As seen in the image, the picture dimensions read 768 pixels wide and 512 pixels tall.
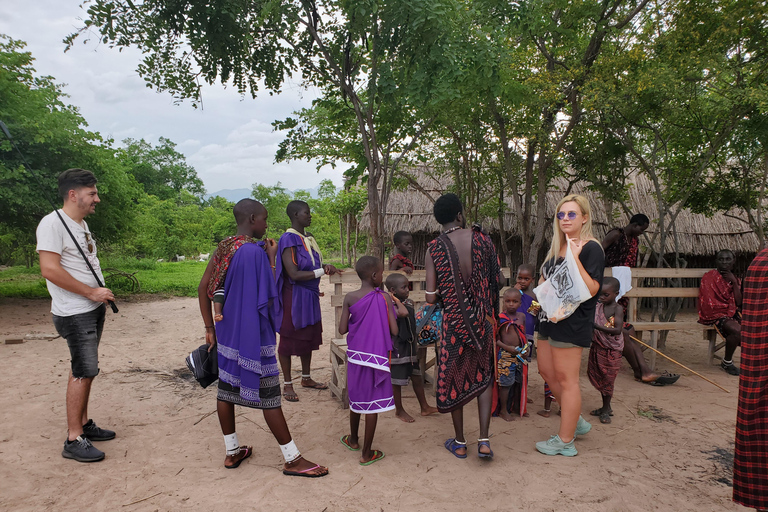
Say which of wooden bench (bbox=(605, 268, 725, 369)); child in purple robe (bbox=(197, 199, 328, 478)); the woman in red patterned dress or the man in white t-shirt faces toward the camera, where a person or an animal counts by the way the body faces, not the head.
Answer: the wooden bench

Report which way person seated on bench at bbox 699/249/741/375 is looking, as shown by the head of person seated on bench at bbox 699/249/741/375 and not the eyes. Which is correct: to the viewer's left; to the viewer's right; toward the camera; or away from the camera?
toward the camera

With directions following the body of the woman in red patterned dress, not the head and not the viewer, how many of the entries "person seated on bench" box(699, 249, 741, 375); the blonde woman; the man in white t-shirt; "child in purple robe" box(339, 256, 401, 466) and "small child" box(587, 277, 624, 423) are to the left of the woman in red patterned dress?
2

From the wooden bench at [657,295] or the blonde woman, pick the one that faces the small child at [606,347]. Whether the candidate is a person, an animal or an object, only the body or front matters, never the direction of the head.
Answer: the wooden bench

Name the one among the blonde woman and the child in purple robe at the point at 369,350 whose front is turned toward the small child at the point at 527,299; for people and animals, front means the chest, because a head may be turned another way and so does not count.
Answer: the child in purple robe

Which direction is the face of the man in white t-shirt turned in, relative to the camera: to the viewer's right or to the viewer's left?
to the viewer's right

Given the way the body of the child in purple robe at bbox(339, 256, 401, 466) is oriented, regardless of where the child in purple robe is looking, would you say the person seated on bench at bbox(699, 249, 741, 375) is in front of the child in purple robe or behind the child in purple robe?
in front

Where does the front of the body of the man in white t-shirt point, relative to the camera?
to the viewer's right

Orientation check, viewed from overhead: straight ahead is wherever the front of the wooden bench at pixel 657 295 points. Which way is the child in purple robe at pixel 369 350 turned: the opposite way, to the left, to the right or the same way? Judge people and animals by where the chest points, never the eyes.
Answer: the opposite way

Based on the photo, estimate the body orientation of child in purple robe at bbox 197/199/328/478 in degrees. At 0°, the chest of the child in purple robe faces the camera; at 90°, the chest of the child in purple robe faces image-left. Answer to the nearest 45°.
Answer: approximately 225°

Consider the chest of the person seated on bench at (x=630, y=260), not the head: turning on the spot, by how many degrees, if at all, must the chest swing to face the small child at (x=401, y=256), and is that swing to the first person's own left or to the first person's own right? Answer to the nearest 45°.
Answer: approximately 90° to the first person's own right

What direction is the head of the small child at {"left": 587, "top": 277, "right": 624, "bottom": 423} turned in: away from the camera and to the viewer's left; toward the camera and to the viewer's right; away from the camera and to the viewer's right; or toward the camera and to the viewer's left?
toward the camera and to the viewer's left

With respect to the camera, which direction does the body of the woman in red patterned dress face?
away from the camera

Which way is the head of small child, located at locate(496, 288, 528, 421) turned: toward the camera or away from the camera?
toward the camera

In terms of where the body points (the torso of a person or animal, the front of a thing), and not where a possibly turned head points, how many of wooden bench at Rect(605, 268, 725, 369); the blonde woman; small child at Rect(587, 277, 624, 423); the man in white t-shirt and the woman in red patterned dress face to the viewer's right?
1

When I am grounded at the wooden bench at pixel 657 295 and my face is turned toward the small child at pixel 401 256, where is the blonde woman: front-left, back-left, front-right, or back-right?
front-left

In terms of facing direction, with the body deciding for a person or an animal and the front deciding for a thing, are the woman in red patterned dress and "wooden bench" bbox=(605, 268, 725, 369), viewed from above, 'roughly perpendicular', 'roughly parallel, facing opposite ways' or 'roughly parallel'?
roughly parallel, facing opposite ways

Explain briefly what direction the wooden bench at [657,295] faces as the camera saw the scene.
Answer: facing the viewer
